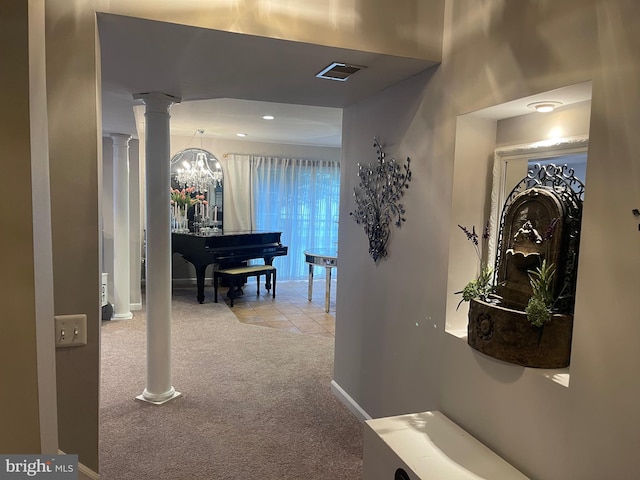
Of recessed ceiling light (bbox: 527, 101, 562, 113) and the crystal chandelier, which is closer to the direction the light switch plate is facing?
the recessed ceiling light

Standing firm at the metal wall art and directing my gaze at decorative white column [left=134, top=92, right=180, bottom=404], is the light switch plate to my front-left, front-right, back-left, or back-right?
front-left

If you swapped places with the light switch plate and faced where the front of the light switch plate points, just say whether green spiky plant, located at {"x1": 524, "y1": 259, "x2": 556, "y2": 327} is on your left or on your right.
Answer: on your left

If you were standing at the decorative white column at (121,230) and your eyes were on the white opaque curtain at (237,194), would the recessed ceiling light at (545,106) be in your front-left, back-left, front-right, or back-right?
back-right

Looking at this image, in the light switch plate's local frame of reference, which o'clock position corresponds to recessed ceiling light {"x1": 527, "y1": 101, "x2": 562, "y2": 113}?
The recessed ceiling light is roughly at 10 o'clock from the light switch plate.

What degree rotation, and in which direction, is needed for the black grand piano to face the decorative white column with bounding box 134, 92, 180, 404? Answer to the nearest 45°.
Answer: approximately 45° to its right

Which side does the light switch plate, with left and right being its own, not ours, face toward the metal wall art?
left

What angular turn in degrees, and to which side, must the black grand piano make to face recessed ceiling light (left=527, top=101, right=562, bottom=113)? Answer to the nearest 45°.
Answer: approximately 45° to its right

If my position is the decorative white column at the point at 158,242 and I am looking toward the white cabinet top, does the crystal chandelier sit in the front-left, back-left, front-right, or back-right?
back-left

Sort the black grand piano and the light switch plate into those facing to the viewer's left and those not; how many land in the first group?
0

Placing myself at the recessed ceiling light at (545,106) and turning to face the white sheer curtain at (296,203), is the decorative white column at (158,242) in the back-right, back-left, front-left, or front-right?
front-left

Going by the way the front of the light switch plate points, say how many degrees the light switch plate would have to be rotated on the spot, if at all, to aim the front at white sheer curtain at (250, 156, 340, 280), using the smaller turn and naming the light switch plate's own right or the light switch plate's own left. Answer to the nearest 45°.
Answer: approximately 135° to the light switch plate's own left
